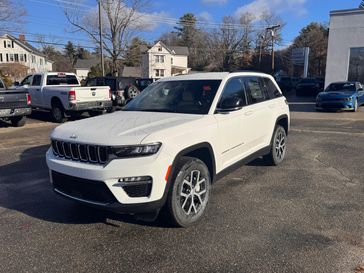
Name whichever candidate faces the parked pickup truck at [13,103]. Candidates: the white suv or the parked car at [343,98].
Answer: the parked car at [343,98]

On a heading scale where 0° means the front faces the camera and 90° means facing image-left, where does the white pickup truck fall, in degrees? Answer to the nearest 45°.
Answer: approximately 135°

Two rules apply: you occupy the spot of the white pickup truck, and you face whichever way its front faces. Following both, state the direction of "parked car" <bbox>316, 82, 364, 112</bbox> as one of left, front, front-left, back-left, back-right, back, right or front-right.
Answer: back-right

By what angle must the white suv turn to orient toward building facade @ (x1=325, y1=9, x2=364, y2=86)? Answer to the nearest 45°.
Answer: approximately 180°

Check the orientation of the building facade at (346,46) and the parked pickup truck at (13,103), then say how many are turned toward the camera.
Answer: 1

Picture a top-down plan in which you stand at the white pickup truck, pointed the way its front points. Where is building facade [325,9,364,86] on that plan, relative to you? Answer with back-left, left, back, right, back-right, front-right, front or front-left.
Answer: back-right

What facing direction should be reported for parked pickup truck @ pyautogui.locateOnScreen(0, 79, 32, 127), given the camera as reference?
facing away from the viewer and to the left of the viewer
